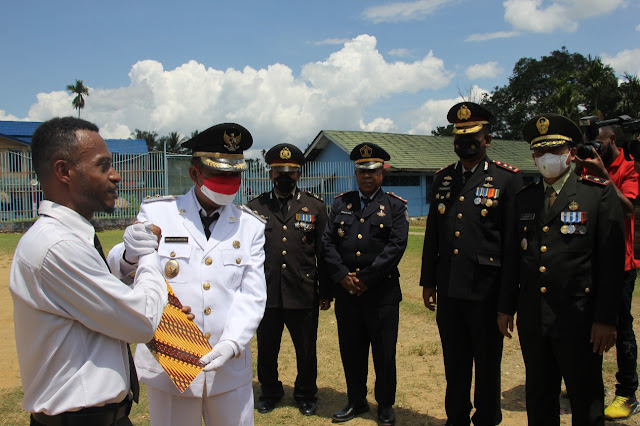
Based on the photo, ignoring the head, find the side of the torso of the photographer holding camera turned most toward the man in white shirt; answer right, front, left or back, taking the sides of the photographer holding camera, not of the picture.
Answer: front

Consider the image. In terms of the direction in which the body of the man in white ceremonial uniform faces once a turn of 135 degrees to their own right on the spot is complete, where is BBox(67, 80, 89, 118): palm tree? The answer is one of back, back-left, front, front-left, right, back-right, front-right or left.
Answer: front-right

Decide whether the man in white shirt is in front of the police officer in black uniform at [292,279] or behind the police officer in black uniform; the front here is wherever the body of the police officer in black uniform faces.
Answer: in front

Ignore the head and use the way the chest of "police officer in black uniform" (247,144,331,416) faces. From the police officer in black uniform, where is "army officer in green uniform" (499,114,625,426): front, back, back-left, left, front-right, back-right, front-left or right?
front-left

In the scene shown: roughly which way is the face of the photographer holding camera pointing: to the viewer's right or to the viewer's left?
to the viewer's left

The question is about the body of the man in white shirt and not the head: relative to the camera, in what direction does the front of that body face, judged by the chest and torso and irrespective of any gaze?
to the viewer's right

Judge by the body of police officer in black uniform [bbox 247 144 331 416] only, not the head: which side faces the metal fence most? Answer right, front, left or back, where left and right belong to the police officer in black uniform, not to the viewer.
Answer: back

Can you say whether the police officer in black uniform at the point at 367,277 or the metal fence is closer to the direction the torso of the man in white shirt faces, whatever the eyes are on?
the police officer in black uniform
